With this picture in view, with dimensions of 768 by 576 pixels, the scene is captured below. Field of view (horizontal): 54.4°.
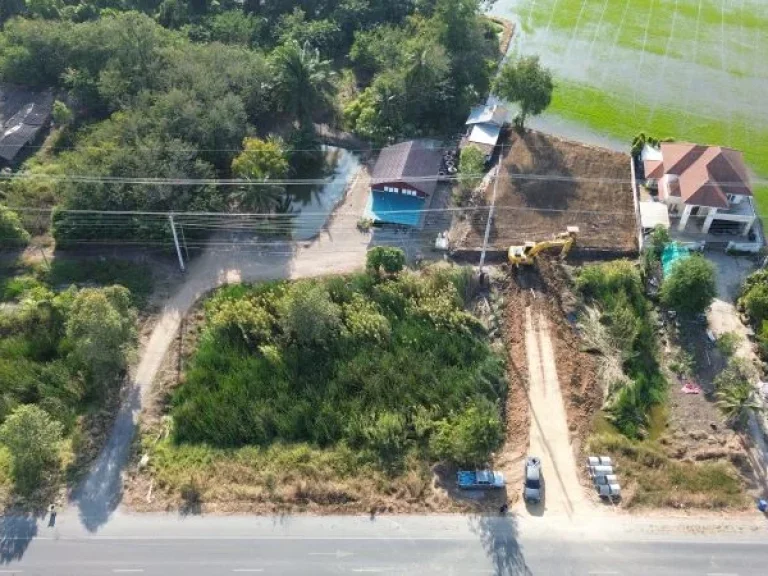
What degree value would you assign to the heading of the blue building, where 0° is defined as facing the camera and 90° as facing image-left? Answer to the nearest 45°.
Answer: approximately 0°

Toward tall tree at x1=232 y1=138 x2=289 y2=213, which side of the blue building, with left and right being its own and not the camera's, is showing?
right

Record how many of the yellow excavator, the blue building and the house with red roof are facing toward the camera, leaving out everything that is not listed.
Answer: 2

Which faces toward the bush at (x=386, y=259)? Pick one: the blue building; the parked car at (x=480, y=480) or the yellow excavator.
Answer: the blue building

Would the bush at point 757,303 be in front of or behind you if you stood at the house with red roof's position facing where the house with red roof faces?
in front

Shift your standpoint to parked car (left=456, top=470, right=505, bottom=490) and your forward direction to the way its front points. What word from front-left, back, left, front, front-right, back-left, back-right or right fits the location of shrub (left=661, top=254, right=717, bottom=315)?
front-left

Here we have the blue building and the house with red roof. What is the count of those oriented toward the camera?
2

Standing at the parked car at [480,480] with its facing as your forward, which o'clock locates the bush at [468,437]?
The bush is roughly at 8 o'clock from the parked car.

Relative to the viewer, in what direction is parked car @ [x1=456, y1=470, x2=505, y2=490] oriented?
to the viewer's right

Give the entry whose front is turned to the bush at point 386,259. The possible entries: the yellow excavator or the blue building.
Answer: the blue building

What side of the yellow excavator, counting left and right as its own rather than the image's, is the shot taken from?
right

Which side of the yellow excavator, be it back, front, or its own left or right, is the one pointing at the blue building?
back

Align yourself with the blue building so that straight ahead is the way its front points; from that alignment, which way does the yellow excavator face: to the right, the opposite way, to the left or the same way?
to the left

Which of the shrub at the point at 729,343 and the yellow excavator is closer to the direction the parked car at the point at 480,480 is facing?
the shrub

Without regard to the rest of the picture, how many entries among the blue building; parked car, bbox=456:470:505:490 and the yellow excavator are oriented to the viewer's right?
2

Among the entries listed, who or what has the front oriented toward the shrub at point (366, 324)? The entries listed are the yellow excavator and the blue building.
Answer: the blue building

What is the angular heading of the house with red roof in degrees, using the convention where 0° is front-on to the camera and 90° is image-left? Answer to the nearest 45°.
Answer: approximately 0°

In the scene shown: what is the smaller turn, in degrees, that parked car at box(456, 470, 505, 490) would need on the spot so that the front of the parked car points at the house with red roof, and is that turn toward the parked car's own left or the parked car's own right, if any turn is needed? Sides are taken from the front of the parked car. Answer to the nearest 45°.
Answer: approximately 45° to the parked car's own left

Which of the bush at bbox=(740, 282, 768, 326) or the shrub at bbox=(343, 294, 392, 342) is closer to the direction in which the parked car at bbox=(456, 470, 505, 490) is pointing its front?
the bush

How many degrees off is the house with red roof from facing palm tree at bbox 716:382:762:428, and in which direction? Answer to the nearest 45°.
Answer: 0° — it already faces it
